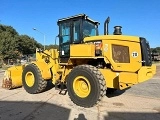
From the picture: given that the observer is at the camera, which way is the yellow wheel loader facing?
facing away from the viewer and to the left of the viewer
